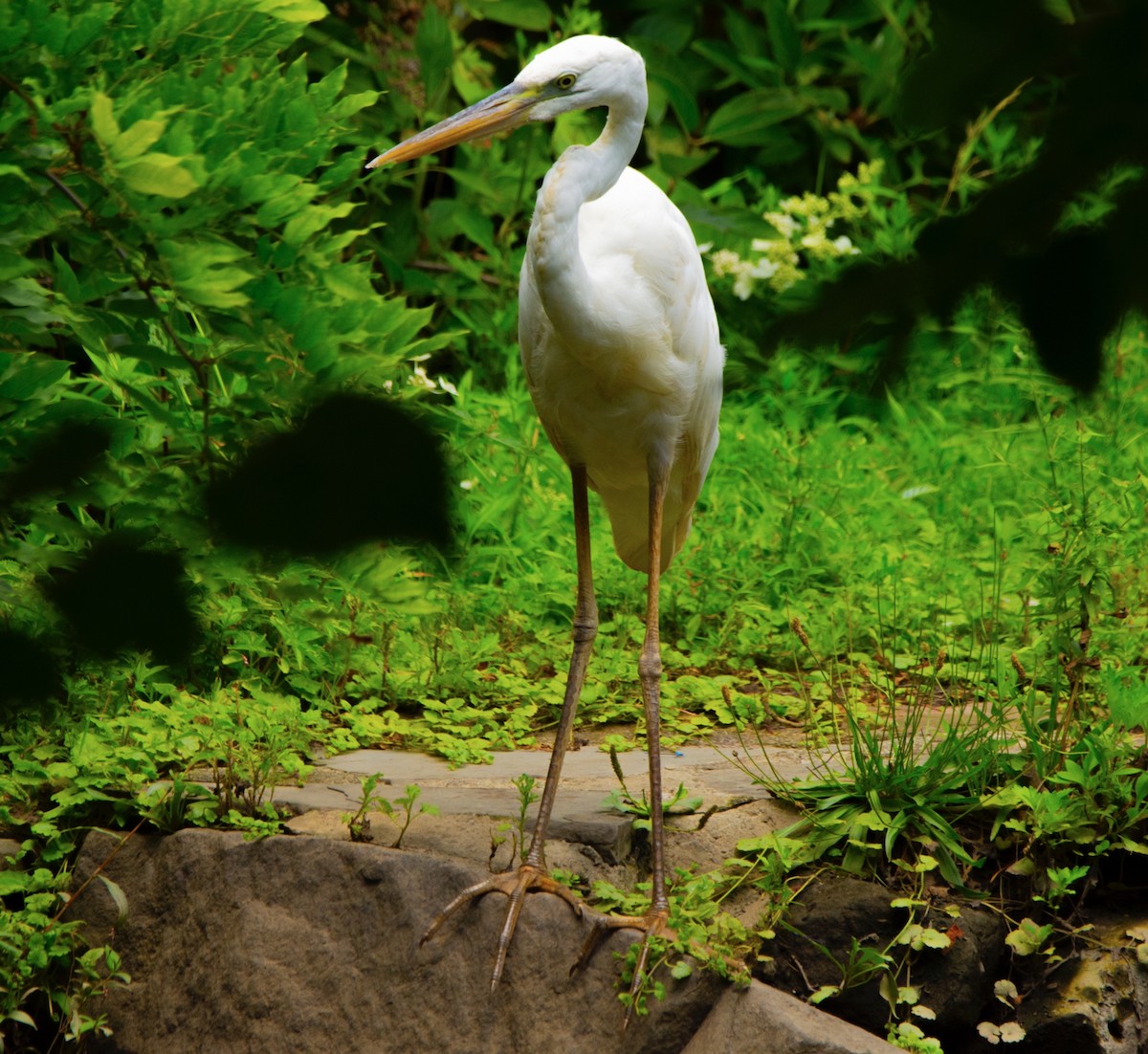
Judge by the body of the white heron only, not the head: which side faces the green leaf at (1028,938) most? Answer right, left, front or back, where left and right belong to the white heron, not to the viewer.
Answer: left

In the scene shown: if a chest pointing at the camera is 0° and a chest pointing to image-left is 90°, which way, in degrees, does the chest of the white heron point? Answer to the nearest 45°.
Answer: approximately 45°
